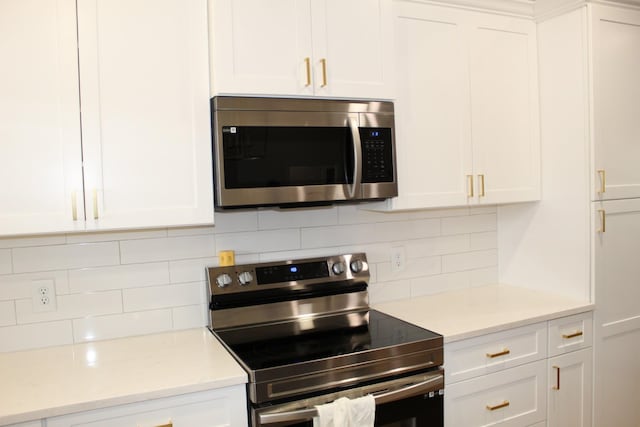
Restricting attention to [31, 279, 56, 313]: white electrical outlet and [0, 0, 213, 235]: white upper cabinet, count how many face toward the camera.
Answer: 2

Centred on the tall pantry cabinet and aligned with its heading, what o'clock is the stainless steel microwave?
The stainless steel microwave is roughly at 3 o'clock from the tall pantry cabinet.

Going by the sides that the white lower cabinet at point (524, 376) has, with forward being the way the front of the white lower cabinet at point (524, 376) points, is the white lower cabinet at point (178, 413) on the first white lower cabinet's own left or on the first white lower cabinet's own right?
on the first white lower cabinet's own right

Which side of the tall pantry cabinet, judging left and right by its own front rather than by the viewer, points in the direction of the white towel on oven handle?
right

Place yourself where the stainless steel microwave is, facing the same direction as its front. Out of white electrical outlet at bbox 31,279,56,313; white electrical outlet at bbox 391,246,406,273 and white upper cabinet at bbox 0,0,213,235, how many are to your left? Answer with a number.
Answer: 1

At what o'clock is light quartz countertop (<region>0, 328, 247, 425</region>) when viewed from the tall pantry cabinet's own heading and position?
The light quartz countertop is roughly at 3 o'clock from the tall pantry cabinet.
